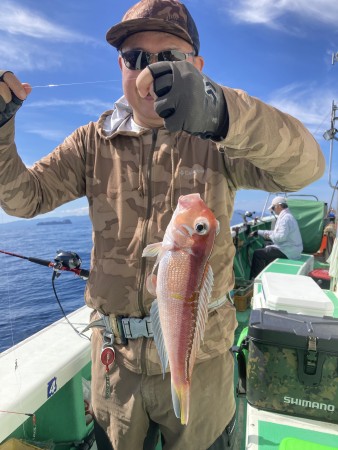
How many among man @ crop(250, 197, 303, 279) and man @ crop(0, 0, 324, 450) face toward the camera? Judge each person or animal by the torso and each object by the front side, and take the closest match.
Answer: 1

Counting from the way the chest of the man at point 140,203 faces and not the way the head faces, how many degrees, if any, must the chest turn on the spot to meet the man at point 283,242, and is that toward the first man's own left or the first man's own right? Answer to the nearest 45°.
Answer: approximately 135° to the first man's own left

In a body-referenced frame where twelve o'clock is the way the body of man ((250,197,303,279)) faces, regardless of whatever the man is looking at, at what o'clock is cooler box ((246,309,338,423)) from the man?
The cooler box is roughly at 9 o'clock from the man.

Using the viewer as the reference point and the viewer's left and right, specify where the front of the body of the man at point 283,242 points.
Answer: facing to the left of the viewer

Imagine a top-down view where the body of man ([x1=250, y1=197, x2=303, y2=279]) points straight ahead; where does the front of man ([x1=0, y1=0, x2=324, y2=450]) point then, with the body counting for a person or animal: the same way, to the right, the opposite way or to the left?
to the left

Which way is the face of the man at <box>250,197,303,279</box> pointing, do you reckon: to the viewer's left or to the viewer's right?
to the viewer's left

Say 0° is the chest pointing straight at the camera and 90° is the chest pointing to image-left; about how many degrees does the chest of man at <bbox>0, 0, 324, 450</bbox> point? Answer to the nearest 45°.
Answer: approximately 0°

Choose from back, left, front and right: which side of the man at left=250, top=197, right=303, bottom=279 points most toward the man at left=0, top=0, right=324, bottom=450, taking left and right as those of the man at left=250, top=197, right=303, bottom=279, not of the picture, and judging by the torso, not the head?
left

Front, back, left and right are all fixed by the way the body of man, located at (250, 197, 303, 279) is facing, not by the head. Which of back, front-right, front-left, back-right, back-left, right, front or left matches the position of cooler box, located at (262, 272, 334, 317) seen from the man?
left
